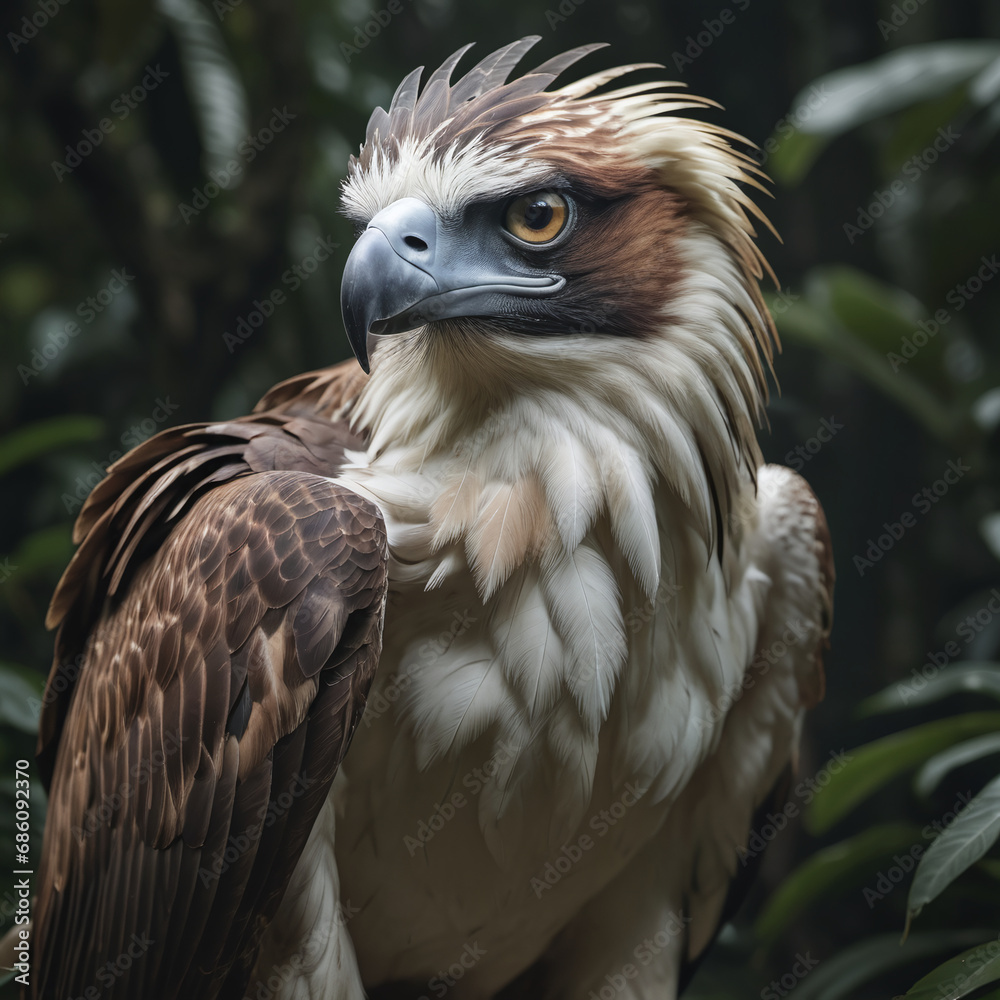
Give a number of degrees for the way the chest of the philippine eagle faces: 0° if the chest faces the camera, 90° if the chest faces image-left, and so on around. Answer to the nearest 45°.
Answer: approximately 315°

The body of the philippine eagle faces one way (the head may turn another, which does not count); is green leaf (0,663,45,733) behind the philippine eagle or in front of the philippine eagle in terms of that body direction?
behind

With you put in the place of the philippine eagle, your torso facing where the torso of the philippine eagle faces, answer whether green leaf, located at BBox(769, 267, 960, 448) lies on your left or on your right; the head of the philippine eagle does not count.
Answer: on your left

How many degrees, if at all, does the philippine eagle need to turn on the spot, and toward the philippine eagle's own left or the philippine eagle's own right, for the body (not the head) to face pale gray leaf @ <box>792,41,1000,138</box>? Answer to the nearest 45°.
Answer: approximately 90° to the philippine eagle's own left

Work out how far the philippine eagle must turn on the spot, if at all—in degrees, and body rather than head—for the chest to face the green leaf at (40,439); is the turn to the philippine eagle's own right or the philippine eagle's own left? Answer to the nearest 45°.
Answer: approximately 180°

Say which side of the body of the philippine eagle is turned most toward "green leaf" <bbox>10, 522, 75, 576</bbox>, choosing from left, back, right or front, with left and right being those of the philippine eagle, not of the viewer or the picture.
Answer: back
